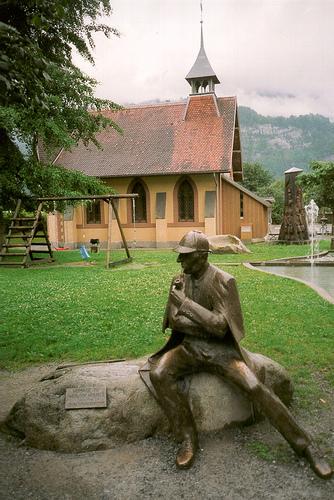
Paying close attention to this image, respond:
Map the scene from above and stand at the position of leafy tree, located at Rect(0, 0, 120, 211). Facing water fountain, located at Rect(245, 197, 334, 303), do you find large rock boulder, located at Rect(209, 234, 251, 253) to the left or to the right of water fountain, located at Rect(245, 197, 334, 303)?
left

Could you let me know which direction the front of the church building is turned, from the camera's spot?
facing to the right of the viewer

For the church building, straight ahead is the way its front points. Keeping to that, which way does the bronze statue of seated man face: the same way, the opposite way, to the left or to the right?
to the right

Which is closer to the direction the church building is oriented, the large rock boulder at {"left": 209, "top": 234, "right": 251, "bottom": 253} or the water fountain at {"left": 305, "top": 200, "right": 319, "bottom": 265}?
the water fountain

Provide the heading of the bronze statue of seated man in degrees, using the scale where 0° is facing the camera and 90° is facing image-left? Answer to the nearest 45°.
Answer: approximately 0°

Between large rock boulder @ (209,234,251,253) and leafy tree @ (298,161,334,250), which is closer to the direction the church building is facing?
the leafy tree

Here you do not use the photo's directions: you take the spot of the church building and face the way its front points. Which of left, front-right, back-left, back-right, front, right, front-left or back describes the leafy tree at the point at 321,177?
left

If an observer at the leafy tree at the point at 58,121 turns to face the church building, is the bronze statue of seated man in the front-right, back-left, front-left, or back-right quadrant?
back-right
